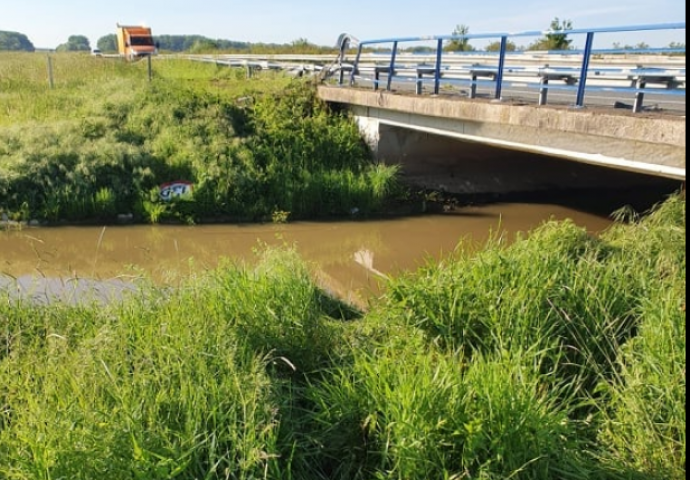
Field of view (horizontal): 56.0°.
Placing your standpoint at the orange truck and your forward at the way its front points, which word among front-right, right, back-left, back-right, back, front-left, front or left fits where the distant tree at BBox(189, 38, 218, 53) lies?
left

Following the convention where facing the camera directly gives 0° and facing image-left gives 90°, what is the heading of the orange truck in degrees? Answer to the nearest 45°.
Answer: approximately 315°

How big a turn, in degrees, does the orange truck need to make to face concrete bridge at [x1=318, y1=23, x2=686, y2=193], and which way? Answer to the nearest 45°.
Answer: approximately 45° to its right

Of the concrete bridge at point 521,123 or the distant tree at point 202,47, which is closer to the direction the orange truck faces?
the concrete bridge
